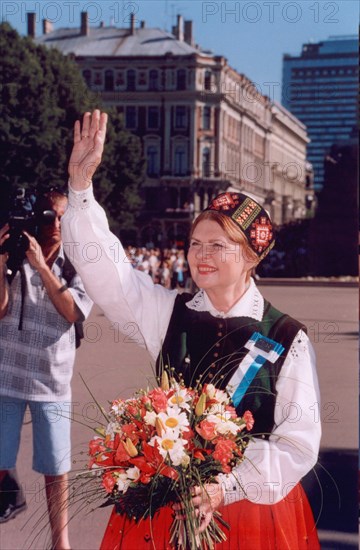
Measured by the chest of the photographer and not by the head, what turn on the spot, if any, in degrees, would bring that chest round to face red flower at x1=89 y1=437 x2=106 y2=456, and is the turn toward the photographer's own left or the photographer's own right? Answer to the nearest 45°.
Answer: approximately 45° to the photographer's own left

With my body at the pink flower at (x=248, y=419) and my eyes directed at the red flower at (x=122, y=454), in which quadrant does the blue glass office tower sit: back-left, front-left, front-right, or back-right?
back-right

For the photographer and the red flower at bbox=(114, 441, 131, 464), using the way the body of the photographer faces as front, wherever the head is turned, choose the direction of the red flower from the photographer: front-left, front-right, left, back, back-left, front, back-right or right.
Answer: front-left

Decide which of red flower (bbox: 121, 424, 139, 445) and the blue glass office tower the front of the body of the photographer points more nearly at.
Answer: the red flower

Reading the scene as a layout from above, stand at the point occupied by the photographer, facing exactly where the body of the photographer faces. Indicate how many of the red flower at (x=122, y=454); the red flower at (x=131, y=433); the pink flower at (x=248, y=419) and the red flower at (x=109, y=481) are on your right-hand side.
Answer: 0

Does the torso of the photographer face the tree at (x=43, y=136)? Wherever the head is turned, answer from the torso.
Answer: no
